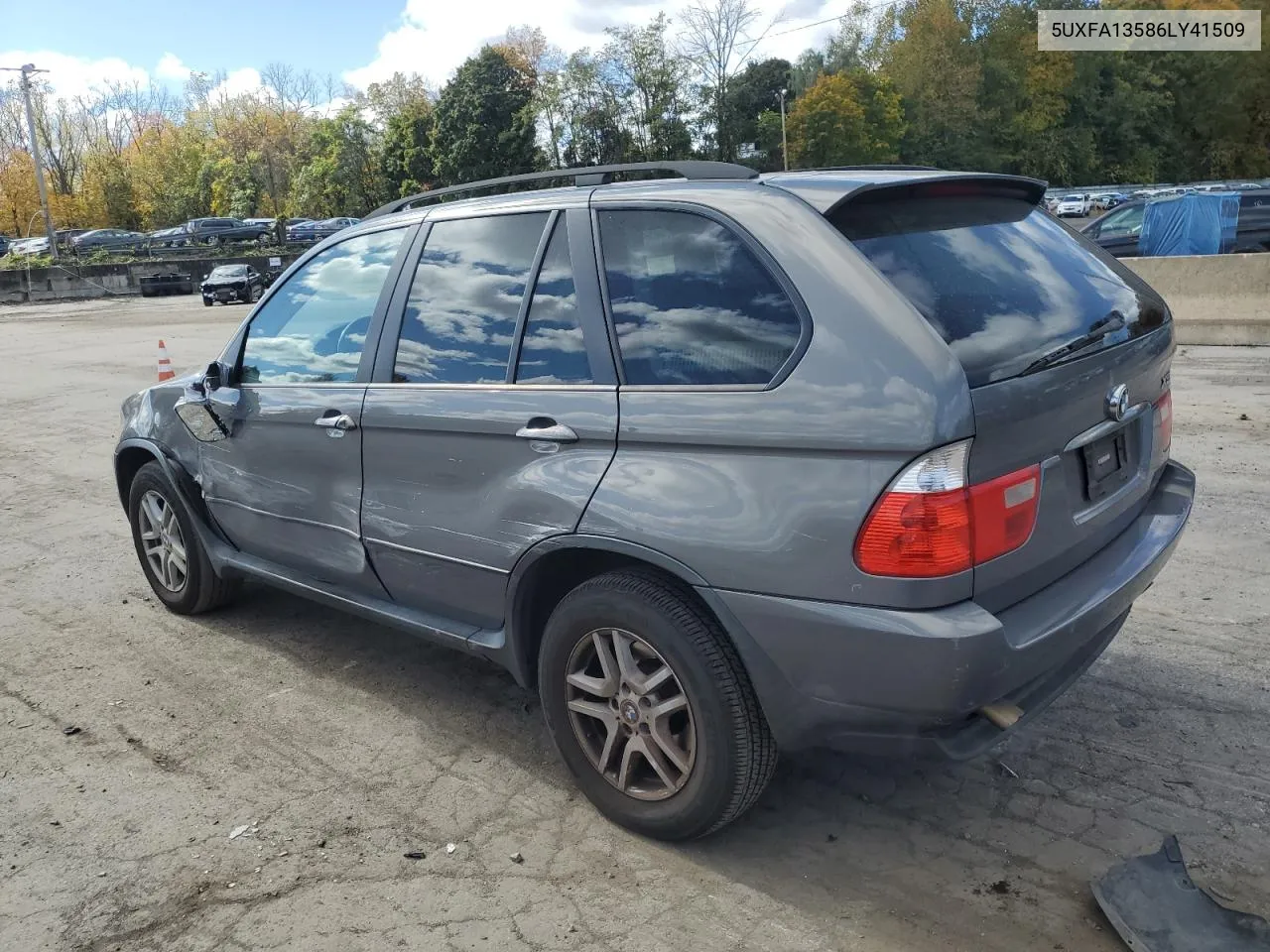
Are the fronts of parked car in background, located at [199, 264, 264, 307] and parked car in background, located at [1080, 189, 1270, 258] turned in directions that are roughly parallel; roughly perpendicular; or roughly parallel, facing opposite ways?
roughly perpendicular

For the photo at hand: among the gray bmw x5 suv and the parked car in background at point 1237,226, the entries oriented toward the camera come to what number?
0

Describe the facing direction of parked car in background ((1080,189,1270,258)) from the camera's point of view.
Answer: facing to the left of the viewer

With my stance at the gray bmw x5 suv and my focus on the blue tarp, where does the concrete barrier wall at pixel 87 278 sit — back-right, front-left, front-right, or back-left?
front-left

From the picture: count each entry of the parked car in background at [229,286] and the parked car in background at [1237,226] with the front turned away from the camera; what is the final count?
0

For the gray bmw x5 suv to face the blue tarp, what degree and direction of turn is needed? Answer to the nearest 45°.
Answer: approximately 90° to its right

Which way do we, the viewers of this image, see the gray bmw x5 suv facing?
facing away from the viewer and to the left of the viewer

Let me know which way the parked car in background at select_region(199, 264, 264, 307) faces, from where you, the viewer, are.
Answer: facing the viewer and to the left of the viewer

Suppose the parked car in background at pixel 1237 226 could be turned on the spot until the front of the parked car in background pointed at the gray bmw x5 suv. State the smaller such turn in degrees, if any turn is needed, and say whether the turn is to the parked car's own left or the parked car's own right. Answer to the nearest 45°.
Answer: approximately 90° to the parked car's own left

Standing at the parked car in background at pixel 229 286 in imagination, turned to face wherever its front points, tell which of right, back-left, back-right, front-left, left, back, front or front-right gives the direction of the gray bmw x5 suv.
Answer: front-left

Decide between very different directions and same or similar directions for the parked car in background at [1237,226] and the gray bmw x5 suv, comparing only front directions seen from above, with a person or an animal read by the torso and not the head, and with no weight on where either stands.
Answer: same or similar directions

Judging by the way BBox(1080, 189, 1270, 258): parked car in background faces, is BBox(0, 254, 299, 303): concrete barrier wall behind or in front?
in front

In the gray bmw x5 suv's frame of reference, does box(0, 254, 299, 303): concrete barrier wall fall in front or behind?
in front

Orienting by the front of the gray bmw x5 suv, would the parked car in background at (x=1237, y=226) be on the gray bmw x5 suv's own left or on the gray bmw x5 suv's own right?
on the gray bmw x5 suv's own right
